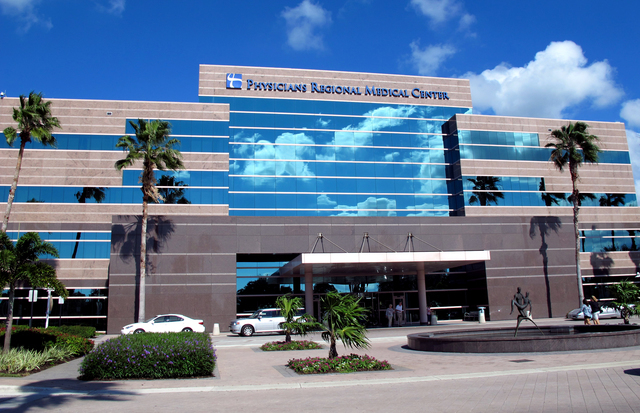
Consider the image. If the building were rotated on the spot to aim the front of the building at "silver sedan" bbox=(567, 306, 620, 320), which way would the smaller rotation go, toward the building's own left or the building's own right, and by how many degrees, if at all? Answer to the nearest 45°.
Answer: approximately 90° to the building's own left

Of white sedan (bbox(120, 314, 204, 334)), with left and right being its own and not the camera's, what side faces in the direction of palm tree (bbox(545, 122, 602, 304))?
back

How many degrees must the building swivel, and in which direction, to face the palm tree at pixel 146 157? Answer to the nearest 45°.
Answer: approximately 45° to its right

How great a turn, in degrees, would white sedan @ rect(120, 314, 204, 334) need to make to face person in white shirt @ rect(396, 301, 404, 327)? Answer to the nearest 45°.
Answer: approximately 180°

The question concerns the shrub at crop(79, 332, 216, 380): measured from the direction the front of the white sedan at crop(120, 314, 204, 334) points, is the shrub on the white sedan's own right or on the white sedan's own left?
on the white sedan's own left

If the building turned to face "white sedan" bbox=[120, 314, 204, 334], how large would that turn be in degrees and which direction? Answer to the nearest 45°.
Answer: approximately 45° to its right

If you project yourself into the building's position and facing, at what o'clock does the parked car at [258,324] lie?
The parked car is roughly at 1 o'clock from the building.

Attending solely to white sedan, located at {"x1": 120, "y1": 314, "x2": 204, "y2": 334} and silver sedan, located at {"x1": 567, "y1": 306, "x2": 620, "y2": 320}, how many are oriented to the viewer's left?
2

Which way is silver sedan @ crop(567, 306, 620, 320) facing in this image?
to the viewer's left

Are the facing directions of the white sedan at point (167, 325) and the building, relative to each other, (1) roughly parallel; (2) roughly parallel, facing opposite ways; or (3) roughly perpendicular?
roughly perpendicular

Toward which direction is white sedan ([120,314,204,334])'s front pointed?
to the viewer's left

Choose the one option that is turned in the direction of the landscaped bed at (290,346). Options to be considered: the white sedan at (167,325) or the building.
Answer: the building
